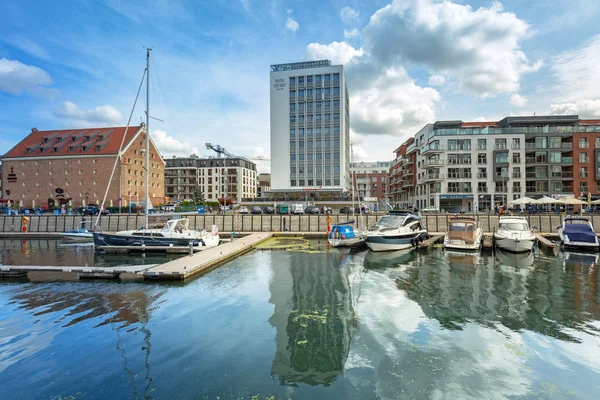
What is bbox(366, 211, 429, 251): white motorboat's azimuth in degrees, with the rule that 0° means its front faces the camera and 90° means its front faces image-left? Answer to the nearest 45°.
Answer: approximately 45°

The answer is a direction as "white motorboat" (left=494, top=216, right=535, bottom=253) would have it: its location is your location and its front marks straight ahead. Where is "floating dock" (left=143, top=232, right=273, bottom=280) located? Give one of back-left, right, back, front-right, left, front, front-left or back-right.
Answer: front-right

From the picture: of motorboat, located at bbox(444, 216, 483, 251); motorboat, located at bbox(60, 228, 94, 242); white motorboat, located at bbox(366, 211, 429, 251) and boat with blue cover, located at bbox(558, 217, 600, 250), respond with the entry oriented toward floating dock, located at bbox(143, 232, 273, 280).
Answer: the white motorboat

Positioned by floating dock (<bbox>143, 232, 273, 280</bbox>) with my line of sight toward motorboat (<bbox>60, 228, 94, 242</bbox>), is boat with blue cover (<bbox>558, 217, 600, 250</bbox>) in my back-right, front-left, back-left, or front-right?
back-right

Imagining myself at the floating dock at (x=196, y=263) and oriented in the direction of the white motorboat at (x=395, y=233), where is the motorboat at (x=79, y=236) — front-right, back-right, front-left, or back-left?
back-left

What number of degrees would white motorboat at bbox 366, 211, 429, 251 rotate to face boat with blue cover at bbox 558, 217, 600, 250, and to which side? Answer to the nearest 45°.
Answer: approximately 135° to its left

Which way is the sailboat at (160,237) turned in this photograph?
to the viewer's left

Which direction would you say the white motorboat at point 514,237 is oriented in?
toward the camera

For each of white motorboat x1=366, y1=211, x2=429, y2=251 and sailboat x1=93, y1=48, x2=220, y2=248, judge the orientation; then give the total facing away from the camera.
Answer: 0

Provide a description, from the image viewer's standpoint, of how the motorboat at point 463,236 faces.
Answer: facing away from the viewer

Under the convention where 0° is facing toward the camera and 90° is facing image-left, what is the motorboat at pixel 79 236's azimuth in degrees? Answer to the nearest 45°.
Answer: approximately 90°
